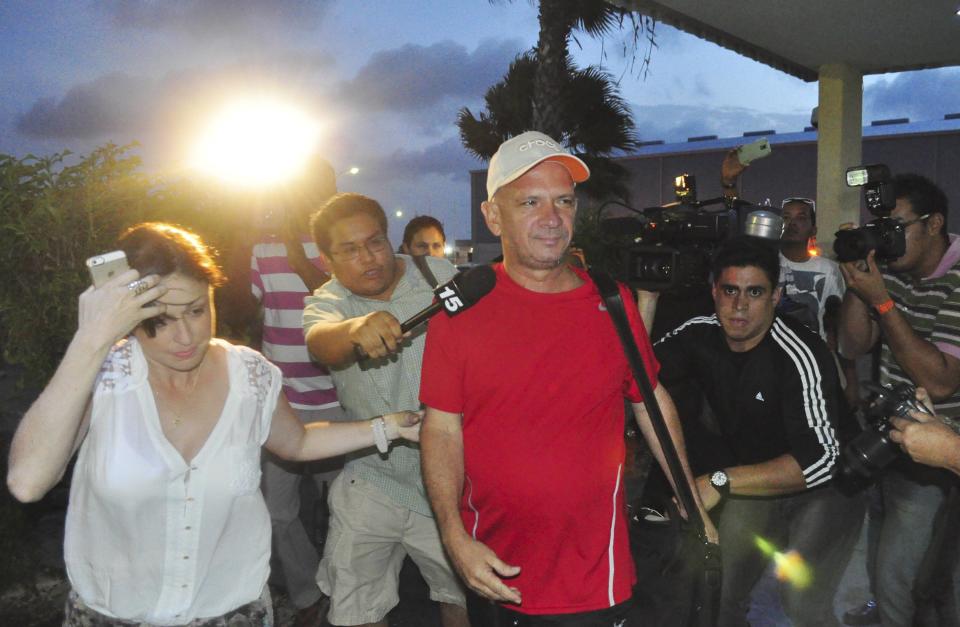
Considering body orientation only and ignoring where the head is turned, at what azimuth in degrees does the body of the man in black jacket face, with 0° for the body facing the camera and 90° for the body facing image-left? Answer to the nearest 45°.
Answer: approximately 0°

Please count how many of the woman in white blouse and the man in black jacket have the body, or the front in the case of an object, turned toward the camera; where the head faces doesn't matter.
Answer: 2

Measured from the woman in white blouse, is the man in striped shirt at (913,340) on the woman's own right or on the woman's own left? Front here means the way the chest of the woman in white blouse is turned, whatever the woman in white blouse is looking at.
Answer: on the woman's own left

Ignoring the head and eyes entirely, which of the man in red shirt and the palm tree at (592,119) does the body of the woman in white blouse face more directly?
the man in red shirt

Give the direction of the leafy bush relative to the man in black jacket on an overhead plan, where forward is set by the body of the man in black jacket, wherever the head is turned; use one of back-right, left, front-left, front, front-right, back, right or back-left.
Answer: right

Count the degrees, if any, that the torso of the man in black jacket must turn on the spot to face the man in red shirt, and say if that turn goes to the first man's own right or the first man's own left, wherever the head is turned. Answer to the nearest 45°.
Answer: approximately 45° to the first man's own right

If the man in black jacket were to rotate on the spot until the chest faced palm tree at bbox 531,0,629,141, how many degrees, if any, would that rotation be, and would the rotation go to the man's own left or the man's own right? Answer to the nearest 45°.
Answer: approximately 180°

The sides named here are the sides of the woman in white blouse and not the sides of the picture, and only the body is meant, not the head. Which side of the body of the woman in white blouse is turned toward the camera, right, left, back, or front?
front

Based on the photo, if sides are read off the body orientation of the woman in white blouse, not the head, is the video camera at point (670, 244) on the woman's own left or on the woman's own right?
on the woman's own left

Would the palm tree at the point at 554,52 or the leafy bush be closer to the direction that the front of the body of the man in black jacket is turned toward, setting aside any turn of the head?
the leafy bush

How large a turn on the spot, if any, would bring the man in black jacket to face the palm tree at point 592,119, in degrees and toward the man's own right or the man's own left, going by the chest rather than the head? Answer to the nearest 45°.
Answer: approximately 180°

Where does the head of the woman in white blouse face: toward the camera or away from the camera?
toward the camera

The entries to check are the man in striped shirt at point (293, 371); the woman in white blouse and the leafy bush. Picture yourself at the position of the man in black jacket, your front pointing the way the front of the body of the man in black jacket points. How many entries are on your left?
0

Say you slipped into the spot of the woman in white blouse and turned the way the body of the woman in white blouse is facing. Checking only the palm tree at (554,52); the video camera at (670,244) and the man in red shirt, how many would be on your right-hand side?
0

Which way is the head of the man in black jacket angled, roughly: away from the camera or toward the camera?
toward the camera

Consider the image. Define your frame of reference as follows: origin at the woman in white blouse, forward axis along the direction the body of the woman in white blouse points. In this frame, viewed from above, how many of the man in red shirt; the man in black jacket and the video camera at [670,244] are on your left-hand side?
3

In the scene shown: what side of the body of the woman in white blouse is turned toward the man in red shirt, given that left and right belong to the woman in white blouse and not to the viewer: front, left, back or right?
left
